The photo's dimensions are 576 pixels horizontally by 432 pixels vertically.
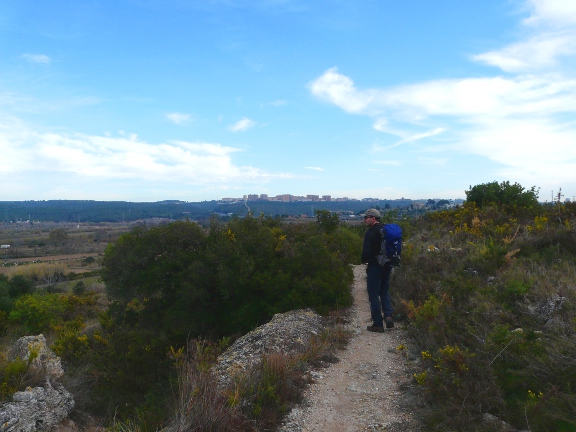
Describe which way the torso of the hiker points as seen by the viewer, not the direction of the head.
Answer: to the viewer's left

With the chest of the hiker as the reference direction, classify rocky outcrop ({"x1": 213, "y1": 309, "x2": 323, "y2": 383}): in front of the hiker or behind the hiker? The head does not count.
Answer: in front
